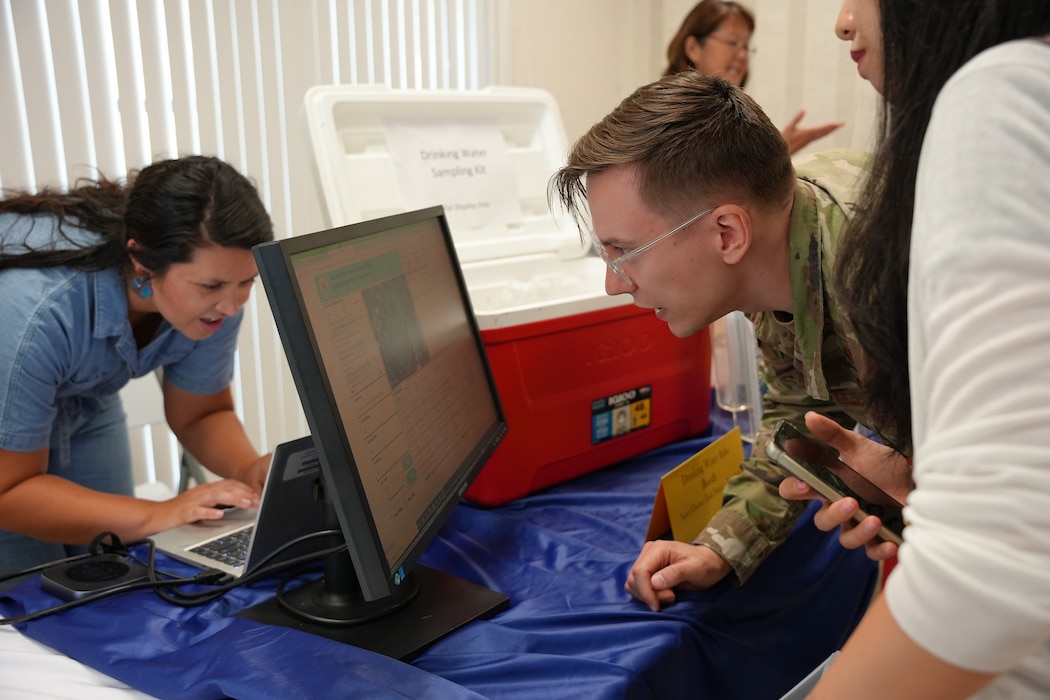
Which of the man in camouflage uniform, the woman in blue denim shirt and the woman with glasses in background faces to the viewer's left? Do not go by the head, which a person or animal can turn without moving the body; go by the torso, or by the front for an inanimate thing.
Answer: the man in camouflage uniform

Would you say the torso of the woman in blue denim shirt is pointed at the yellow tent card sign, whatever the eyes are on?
yes

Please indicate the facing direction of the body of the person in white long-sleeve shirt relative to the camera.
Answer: to the viewer's left

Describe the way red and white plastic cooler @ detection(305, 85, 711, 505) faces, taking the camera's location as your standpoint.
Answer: facing the viewer and to the right of the viewer

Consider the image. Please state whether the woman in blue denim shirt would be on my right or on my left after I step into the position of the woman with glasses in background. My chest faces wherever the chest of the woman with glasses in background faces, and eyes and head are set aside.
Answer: on my right

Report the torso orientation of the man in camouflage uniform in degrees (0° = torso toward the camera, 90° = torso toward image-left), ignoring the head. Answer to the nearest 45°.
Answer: approximately 90°

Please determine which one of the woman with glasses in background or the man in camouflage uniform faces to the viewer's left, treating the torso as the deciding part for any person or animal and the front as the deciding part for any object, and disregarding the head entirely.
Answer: the man in camouflage uniform
